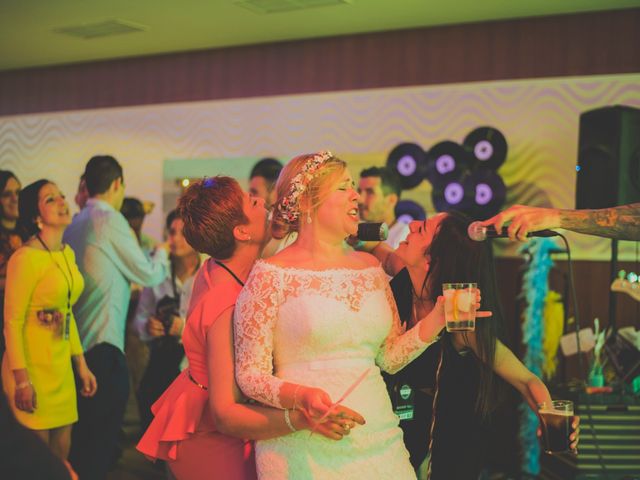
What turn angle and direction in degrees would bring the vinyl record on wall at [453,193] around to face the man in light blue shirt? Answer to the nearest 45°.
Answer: approximately 45° to its right

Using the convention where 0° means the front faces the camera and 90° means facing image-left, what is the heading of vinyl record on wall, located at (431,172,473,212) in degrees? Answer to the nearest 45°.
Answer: approximately 0°

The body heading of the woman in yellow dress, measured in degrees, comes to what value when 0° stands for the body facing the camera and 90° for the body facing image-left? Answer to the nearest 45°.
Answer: approximately 315°

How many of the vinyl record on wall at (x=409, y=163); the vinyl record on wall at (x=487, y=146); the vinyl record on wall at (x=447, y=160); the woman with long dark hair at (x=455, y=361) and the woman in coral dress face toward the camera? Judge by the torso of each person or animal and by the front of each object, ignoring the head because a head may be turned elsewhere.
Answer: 3

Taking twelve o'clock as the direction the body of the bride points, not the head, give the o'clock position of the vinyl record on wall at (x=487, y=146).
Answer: The vinyl record on wall is roughly at 8 o'clock from the bride.

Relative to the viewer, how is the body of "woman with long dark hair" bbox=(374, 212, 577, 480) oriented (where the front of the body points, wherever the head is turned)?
to the viewer's left

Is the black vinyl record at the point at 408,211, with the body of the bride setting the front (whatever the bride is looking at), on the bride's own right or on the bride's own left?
on the bride's own left
